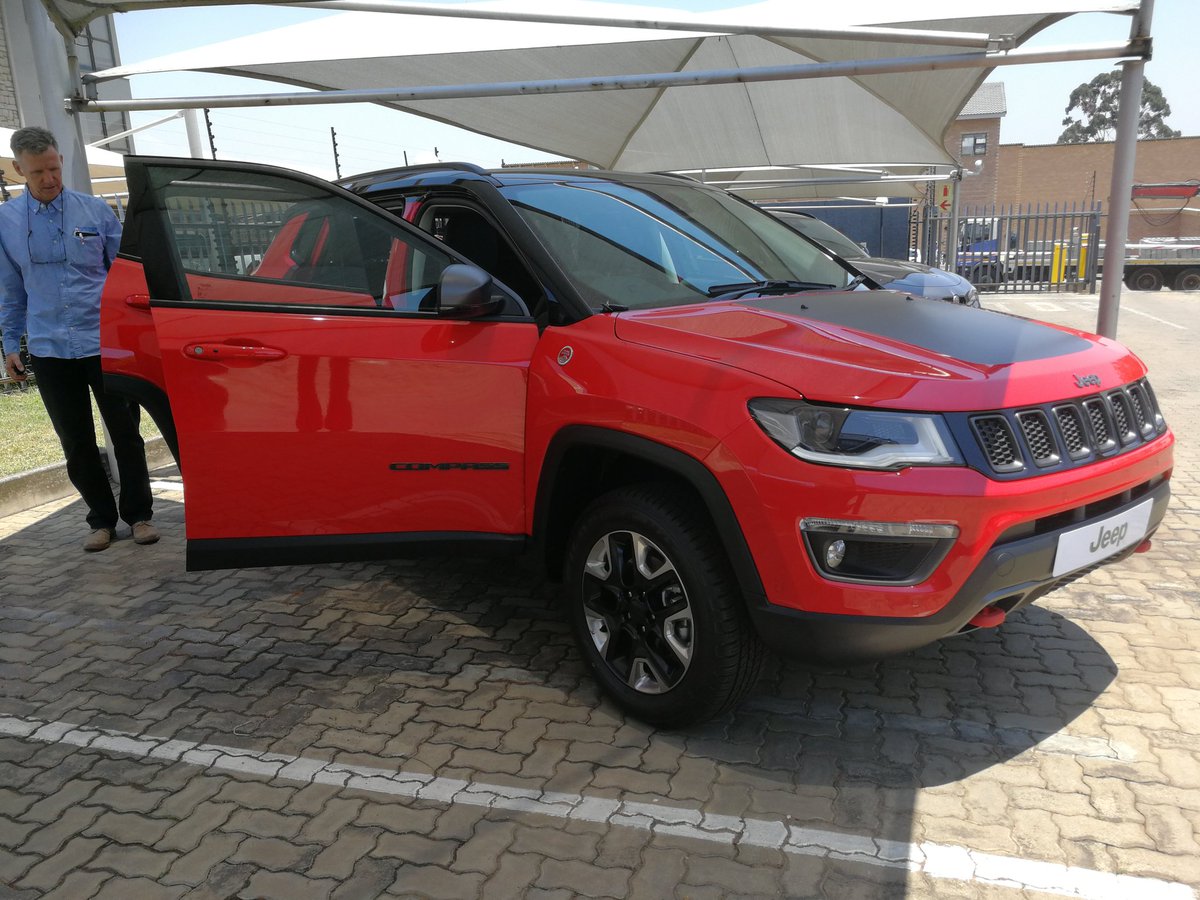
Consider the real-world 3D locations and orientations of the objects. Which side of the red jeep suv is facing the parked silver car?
left

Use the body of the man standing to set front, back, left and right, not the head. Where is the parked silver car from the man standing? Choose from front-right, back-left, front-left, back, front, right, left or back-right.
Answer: left

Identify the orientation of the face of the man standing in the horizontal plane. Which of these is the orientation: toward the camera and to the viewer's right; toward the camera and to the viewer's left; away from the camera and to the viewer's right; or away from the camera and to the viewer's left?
toward the camera and to the viewer's right

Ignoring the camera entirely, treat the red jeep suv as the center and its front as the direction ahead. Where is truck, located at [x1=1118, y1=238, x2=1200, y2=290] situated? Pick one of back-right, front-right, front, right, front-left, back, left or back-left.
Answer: left

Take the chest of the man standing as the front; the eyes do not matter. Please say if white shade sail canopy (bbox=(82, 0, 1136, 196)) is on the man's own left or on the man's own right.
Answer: on the man's own left

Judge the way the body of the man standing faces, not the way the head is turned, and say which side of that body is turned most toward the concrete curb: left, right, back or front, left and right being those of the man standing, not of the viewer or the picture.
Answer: back

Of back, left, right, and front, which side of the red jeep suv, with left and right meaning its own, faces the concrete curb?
back

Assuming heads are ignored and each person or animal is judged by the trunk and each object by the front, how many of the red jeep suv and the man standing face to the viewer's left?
0

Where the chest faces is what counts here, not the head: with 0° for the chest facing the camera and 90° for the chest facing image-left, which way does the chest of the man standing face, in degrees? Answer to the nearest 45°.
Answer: approximately 0°

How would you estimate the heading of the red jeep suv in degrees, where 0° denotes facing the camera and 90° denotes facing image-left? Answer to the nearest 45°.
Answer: approximately 315°

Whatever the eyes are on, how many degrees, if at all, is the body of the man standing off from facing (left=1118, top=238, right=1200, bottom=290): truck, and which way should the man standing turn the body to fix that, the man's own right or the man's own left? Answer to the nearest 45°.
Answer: approximately 90° to the man's own left
